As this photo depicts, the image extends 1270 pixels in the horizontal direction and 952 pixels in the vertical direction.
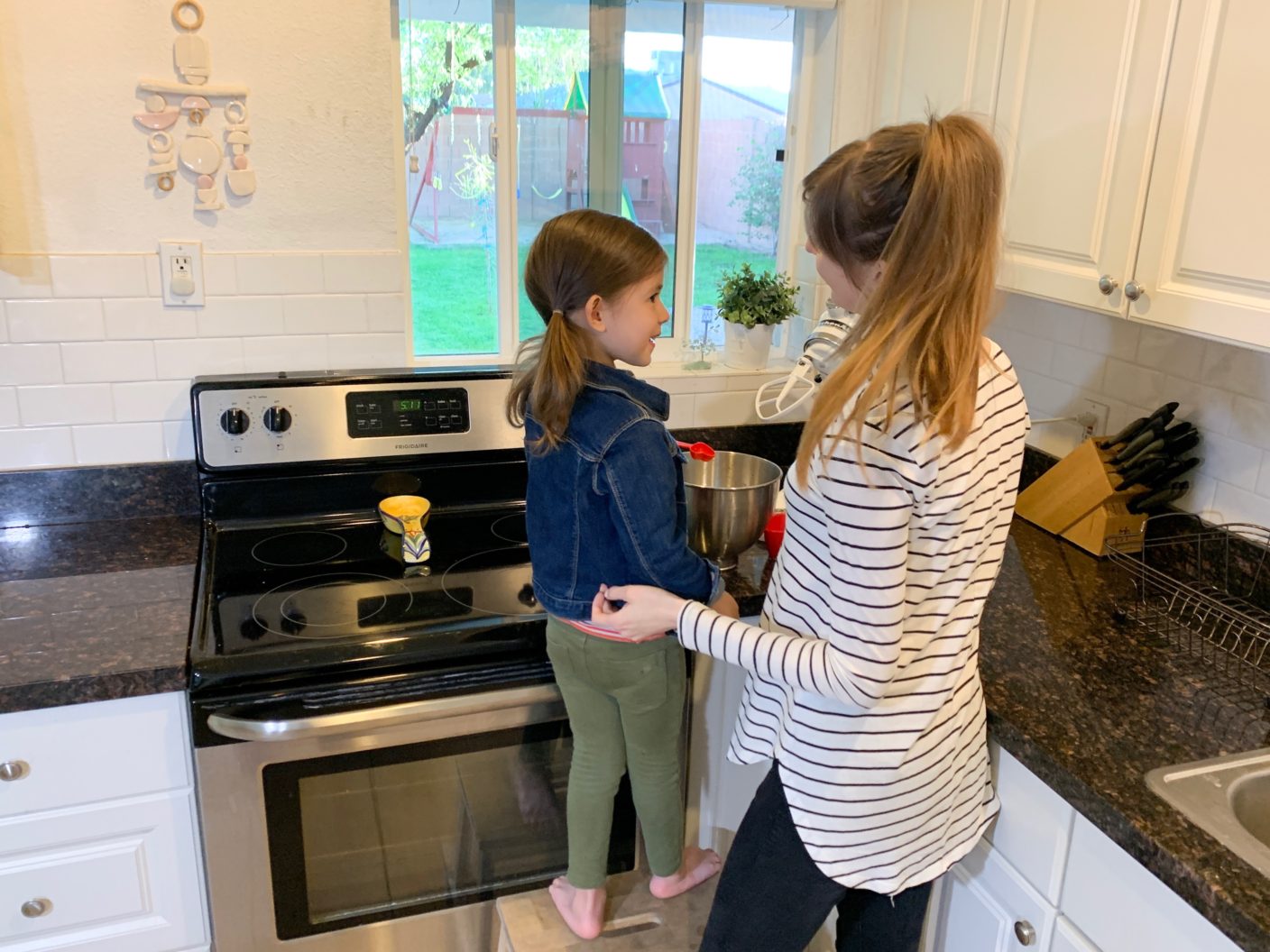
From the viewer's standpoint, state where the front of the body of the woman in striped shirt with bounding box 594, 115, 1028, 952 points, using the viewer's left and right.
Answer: facing away from the viewer and to the left of the viewer

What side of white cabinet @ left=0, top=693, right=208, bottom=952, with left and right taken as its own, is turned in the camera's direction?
front

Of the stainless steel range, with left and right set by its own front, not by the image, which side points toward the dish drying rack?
left

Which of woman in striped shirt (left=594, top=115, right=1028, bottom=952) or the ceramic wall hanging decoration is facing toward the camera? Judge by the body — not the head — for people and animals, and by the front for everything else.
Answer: the ceramic wall hanging decoration

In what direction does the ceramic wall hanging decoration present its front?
toward the camera

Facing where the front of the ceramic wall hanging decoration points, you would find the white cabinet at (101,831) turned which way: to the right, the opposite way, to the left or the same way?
the same way

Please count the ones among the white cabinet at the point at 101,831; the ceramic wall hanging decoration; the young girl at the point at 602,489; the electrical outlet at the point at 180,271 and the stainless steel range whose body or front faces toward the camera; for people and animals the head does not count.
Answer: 4

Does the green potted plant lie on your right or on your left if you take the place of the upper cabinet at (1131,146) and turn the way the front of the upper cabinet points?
on your right

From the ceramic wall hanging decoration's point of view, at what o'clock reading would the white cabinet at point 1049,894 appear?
The white cabinet is roughly at 11 o'clock from the ceramic wall hanging decoration.

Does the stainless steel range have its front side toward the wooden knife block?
no

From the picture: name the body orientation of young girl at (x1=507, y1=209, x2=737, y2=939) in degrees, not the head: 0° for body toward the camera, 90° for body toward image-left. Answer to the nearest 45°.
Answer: approximately 225°

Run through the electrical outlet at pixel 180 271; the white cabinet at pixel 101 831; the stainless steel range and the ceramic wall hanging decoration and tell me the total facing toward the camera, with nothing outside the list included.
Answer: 4

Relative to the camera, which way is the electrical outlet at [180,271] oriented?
toward the camera

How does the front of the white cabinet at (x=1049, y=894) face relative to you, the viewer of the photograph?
facing the viewer and to the left of the viewer

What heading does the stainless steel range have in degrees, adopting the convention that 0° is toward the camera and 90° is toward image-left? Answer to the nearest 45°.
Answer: approximately 0°

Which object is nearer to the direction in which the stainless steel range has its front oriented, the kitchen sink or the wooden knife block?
the kitchen sink

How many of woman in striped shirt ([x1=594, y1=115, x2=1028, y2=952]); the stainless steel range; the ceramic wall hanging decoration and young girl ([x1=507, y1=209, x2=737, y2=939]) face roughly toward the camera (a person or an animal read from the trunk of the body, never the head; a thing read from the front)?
2

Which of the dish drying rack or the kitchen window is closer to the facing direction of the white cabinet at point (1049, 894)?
the kitchen window

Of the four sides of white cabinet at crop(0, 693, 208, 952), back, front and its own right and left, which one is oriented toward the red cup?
left

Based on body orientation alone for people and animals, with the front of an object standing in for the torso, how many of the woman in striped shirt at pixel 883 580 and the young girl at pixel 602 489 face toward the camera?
0

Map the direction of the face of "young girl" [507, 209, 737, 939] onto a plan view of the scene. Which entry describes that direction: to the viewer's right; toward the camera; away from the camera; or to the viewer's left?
to the viewer's right
